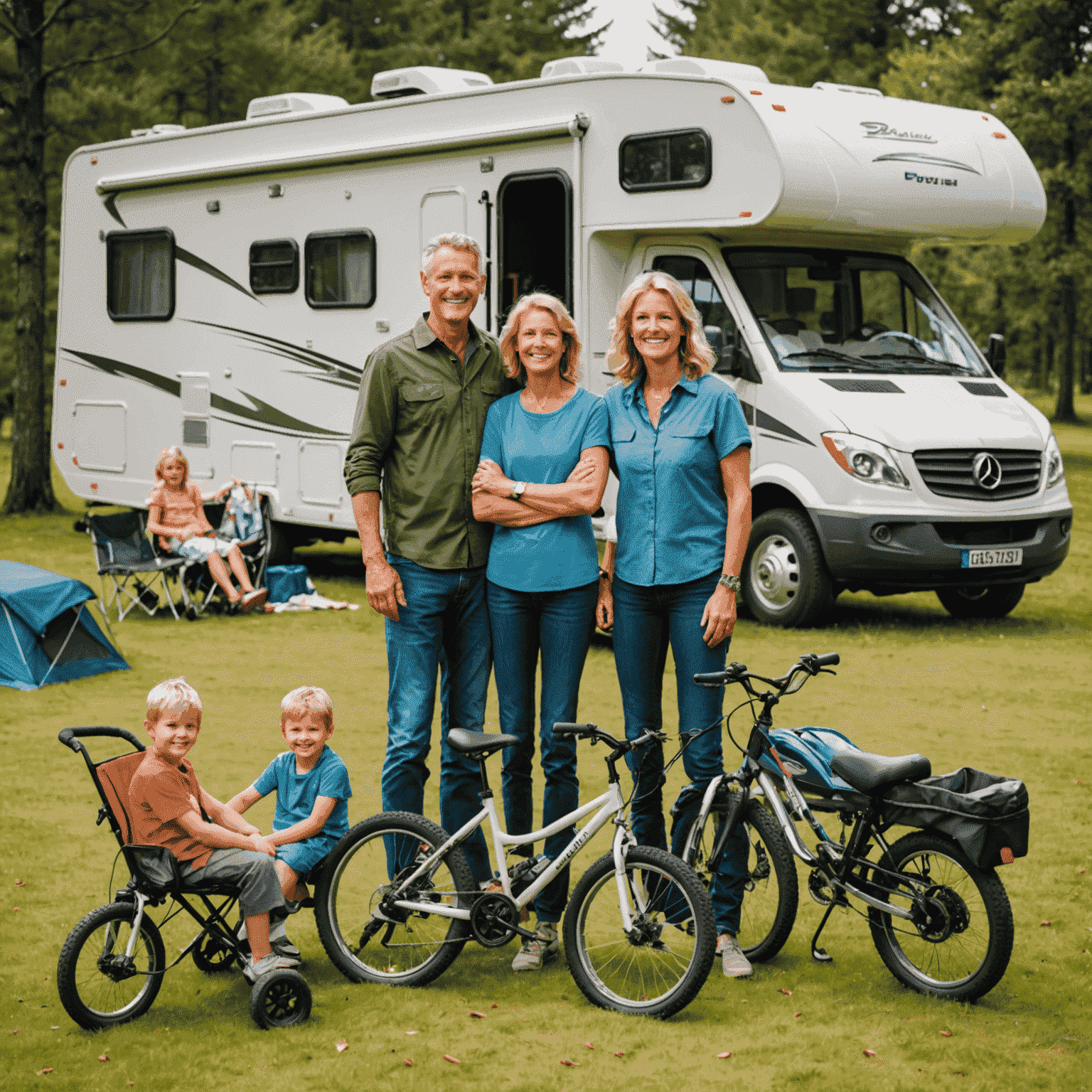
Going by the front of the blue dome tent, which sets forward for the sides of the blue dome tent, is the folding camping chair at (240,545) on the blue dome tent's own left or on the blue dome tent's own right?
on the blue dome tent's own left

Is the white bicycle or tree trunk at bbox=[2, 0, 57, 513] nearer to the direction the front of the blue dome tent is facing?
the white bicycle

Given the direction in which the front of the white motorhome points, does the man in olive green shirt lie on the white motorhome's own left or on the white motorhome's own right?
on the white motorhome's own right

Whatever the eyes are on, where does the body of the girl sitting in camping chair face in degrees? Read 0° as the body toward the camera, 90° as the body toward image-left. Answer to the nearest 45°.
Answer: approximately 315°

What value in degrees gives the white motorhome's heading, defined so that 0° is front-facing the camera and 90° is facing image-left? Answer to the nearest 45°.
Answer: approximately 315°

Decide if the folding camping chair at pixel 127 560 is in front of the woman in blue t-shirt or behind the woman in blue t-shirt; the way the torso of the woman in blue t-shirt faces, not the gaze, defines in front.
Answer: behind
